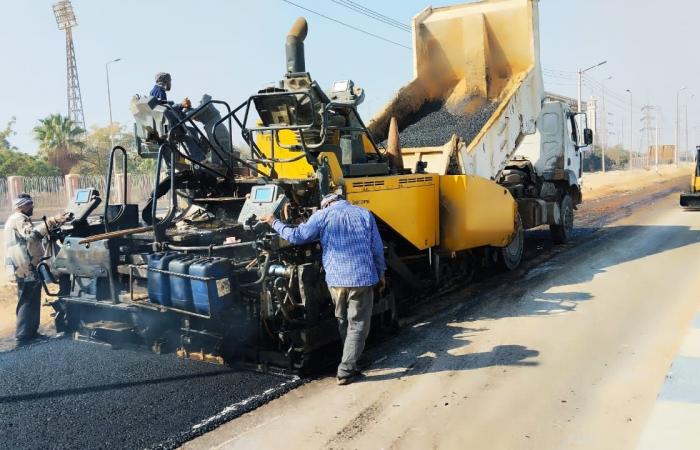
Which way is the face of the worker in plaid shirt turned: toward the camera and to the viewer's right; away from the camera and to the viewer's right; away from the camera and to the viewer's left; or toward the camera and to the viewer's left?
away from the camera and to the viewer's left

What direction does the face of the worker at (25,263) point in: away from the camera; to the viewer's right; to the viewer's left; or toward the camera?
to the viewer's right

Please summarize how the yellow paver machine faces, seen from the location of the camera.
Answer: facing away from the viewer and to the right of the viewer

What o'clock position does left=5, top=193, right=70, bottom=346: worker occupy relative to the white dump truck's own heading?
The worker is roughly at 6 o'clock from the white dump truck.

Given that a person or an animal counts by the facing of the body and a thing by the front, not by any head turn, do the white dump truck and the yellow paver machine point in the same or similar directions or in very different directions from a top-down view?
same or similar directions

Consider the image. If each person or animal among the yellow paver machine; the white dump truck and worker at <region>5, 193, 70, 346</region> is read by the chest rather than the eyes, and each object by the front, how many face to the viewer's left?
0

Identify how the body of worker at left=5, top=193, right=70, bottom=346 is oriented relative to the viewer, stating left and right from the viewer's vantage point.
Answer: facing to the right of the viewer

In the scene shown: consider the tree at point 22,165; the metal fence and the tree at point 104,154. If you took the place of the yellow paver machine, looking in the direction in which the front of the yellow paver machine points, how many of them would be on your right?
0

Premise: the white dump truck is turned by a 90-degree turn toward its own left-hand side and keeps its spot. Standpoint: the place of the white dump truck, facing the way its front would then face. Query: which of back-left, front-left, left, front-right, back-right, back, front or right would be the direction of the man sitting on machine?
left

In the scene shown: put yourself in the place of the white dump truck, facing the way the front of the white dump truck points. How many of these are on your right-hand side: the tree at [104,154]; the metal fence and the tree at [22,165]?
0

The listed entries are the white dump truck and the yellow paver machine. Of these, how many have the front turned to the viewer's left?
0

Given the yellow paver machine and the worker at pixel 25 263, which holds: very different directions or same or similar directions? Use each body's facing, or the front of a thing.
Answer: same or similar directions

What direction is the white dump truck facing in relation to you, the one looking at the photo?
facing away from the viewer and to the right of the viewer

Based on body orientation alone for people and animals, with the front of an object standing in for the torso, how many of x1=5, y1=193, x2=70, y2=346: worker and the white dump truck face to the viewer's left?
0

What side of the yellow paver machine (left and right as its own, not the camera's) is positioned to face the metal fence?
left

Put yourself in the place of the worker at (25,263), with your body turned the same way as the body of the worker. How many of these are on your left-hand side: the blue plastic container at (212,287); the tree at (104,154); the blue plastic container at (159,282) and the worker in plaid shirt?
1
